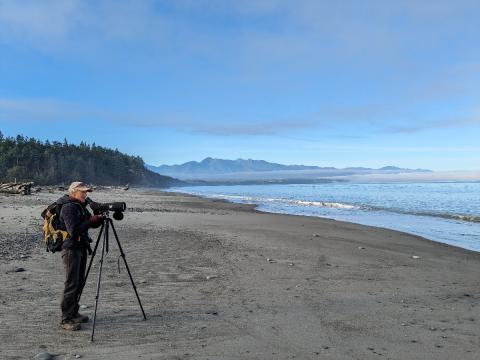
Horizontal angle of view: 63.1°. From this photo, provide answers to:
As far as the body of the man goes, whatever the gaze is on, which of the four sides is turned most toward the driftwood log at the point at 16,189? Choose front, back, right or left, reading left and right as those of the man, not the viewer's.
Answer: left

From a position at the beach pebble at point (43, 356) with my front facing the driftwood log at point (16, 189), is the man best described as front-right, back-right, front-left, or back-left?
front-right

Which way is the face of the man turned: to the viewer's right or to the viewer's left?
to the viewer's right

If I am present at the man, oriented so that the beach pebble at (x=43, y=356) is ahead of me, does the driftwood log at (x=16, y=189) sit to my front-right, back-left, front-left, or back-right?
back-right

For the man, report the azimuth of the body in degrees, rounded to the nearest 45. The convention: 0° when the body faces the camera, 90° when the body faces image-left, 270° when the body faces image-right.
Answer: approximately 270°
